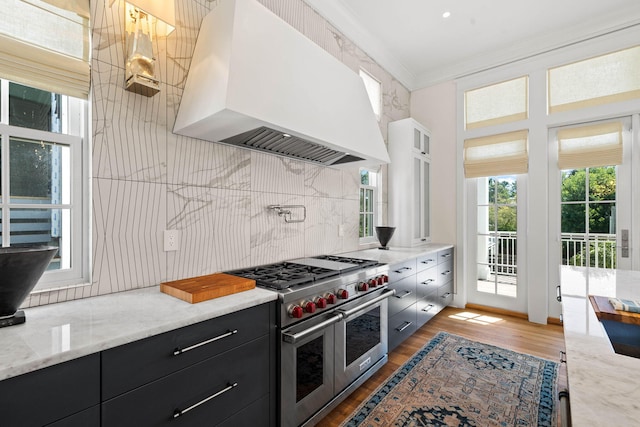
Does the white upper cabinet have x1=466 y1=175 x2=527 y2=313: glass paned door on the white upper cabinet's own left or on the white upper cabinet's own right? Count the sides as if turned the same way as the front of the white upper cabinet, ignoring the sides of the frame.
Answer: on the white upper cabinet's own left

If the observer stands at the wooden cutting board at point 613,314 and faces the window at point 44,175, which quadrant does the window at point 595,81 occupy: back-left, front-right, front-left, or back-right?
back-right

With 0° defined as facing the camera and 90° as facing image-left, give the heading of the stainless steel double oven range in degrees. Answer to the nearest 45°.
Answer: approximately 315°

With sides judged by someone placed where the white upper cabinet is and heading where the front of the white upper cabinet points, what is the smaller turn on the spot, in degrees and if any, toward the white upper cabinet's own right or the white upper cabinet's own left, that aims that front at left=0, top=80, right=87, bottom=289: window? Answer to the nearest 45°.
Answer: approximately 90° to the white upper cabinet's own right

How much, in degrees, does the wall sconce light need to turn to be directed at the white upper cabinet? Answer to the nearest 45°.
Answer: approximately 45° to its left

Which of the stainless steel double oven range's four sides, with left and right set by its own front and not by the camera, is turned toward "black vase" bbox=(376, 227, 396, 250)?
left
